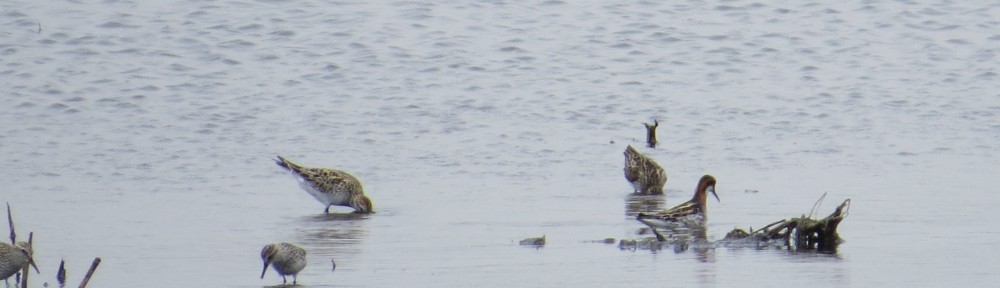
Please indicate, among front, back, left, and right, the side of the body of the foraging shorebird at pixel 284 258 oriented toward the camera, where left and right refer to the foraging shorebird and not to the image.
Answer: left

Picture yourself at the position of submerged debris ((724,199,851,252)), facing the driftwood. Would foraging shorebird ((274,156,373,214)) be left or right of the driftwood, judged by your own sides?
left

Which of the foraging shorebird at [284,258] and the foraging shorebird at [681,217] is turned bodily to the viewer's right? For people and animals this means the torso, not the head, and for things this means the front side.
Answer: the foraging shorebird at [681,217]

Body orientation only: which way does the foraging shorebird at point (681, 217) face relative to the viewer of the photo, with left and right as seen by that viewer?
facing to the right of the viewer

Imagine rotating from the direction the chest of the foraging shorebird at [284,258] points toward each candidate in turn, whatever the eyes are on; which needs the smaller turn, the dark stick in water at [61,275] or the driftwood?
the dark stick in water

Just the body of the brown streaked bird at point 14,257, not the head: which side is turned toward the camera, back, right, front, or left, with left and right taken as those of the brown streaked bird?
right

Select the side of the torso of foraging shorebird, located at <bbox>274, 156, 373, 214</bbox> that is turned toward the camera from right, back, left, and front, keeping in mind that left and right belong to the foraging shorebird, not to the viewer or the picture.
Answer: right

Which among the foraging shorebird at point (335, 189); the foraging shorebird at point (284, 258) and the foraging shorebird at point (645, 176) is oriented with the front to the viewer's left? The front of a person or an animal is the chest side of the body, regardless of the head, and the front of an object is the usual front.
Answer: the foraging shorebird at point (284, 258)

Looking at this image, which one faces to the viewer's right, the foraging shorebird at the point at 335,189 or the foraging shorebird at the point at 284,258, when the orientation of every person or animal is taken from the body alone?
the foraging shorebird at the point at 335,189
